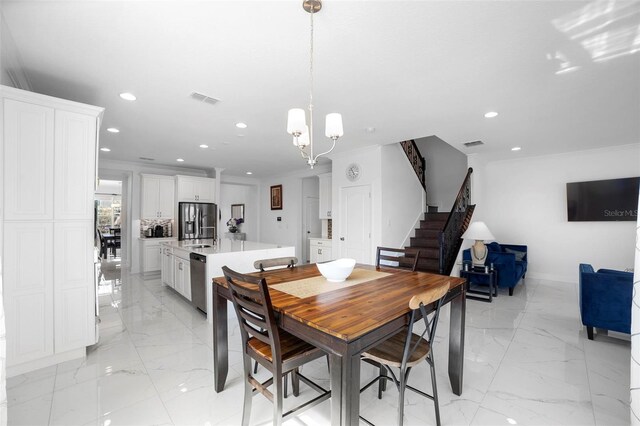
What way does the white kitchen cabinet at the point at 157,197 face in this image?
toward the camera

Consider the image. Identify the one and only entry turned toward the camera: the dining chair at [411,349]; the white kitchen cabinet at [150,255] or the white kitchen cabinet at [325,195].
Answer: the white kitchen cabinet at [150,255]

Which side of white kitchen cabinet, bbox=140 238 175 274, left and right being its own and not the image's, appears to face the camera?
front

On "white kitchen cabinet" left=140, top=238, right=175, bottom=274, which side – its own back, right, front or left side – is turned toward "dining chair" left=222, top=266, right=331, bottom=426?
front

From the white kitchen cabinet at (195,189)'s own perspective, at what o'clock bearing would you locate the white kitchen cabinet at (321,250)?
the white kitchen cabinet at (321,250) is roughly at 10 o'clock from the white kitchen cabinet at (195,189).

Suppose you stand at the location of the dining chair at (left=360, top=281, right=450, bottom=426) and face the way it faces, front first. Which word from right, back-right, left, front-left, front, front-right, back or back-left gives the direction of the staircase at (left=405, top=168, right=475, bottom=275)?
front-right

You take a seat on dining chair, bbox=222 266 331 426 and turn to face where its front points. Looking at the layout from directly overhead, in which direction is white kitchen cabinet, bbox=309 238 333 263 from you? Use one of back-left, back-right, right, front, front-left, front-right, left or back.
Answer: front-left

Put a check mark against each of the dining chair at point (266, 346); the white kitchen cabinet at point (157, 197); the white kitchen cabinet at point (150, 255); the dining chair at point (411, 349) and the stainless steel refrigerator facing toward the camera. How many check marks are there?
3

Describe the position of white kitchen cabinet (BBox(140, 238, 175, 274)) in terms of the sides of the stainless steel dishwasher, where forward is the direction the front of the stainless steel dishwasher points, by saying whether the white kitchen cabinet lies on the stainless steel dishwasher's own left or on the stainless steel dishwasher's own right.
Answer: on the stainless steel dishwasher's own right

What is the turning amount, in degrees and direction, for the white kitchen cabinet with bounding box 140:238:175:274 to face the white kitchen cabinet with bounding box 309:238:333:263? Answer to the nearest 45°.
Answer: approximately 45° to its left

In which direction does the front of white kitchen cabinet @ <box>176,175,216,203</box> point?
toward the camera

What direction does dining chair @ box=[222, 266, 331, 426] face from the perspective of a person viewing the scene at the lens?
facing away from the viewer and to the right of the viewer

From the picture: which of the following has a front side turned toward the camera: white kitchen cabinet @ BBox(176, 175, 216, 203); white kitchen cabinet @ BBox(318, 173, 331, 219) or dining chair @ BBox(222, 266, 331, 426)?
white kitchen cabinet @ BBox(176, 175, 216, 203)

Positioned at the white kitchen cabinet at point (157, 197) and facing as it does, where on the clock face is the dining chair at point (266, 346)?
The dining chair is roughly at 12 o'clock from the white kitchen cabinet.

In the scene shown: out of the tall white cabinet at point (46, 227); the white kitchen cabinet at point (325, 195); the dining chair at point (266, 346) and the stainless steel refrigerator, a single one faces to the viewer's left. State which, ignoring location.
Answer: the white kitchen cabinet

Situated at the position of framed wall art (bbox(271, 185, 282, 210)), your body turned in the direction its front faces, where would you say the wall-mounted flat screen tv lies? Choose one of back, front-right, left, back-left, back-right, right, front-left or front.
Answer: left

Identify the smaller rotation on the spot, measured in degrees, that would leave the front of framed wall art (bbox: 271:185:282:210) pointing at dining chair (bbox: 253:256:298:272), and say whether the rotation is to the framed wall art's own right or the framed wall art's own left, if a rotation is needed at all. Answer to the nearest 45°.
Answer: approximately 45° to the framed wall art's own left

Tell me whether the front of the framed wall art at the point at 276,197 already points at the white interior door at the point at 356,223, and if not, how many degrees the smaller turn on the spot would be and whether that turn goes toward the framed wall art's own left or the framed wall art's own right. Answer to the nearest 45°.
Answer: approximately 90° to the framed wall art's own left

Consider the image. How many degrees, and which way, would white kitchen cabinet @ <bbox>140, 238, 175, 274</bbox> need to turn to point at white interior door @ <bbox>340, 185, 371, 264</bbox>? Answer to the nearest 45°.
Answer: approximately 45° to its left
